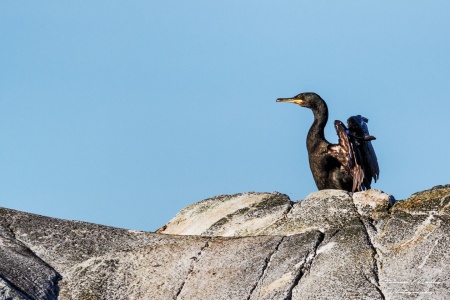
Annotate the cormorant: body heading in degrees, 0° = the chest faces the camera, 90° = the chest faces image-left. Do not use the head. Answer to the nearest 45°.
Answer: approximately 90°
